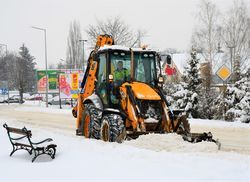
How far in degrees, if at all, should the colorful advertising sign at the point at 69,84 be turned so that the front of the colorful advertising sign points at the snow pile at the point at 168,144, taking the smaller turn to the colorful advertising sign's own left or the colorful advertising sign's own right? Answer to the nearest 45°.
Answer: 0° — it already faces it

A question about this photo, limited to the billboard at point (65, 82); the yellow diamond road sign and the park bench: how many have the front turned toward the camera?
2

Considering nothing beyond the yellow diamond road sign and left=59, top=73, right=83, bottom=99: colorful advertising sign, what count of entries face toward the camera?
2

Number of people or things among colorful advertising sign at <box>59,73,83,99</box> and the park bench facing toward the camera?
1

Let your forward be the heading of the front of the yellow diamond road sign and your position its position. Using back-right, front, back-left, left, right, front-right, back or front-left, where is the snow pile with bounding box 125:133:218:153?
front

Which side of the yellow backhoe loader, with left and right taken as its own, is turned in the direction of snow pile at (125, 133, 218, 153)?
front

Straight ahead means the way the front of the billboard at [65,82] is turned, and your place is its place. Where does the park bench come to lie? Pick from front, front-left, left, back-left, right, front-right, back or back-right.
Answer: front

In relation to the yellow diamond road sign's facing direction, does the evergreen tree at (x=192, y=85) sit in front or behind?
behind

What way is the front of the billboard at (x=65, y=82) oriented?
toward the camera

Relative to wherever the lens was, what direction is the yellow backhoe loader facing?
facing the viewer and to the right of the viewer

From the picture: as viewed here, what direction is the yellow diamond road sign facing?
toward the camera

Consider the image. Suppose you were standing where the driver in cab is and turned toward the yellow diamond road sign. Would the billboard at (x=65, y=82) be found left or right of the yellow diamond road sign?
left

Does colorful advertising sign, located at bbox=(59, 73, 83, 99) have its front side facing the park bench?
yes

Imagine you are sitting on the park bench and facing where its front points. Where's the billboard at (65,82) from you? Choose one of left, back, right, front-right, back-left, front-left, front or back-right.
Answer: front-left

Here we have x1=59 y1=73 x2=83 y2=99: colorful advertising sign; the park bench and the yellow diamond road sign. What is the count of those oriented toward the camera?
2
